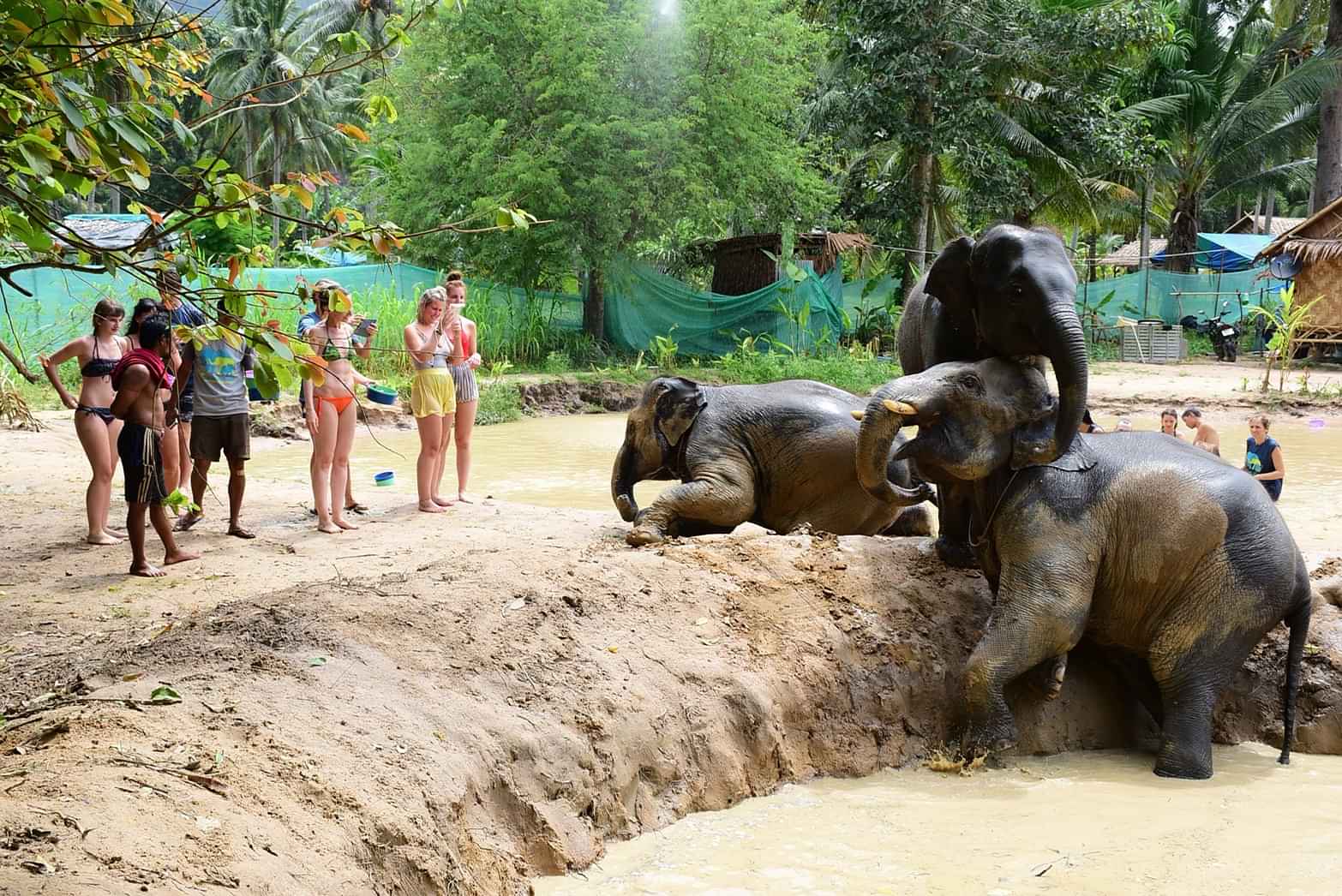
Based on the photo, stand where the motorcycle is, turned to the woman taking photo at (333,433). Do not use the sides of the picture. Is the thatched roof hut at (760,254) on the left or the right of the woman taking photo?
right

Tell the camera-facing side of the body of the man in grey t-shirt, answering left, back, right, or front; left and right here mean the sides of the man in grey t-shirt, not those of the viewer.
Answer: front

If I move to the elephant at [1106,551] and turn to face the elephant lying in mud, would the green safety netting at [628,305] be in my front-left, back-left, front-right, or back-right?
front-right

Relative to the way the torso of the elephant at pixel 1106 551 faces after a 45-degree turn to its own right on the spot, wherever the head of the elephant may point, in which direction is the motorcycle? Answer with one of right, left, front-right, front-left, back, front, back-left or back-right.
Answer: front-right

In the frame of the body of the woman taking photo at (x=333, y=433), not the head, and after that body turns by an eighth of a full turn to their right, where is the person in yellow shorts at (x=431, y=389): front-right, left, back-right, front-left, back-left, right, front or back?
back-left

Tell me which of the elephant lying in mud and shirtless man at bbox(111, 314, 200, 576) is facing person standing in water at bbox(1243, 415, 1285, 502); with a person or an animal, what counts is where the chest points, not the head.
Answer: the shirtless man

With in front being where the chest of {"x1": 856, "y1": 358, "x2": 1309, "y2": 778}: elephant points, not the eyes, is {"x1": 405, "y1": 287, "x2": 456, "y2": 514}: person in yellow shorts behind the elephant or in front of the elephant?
in front

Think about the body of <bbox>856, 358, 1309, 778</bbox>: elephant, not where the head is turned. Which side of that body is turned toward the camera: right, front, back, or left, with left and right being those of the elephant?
left

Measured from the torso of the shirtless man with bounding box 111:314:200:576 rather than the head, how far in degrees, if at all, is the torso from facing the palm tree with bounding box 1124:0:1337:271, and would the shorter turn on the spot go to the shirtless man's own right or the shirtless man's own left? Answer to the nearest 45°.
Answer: approximately 45° to the shirtless man's own left

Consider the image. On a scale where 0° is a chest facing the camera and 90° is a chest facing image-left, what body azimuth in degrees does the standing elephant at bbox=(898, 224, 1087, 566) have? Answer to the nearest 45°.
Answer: approximately 315°

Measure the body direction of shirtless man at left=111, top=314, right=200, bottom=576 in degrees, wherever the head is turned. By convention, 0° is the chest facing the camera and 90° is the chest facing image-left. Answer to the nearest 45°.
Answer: approximately 270°

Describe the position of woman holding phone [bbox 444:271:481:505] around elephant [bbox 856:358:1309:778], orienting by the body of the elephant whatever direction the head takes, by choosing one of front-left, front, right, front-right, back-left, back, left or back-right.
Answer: front-right
